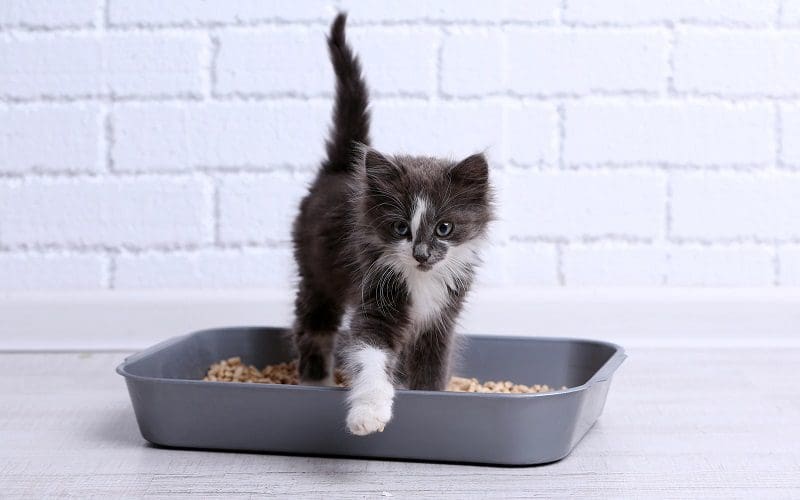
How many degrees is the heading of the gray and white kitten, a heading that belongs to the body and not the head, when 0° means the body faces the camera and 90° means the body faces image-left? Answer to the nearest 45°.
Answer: approximately 315°
